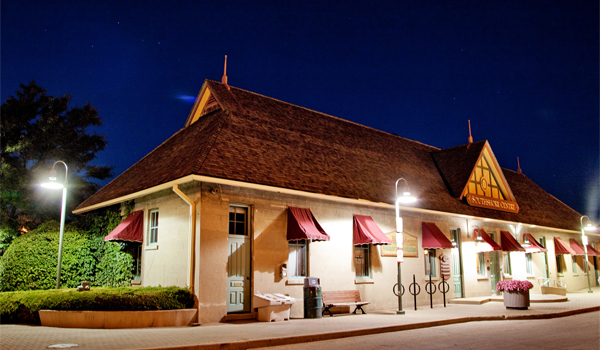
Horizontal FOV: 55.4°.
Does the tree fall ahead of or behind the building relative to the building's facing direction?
behind

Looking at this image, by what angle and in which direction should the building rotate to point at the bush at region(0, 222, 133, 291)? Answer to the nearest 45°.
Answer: approximately 135° to its right

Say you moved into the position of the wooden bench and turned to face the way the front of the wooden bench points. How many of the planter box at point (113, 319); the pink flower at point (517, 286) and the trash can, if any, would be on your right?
2

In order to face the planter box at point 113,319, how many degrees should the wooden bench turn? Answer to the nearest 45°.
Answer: approximately 90° to its right

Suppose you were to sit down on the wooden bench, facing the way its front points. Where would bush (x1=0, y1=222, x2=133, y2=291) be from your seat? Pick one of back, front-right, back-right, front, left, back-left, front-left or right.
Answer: back-right

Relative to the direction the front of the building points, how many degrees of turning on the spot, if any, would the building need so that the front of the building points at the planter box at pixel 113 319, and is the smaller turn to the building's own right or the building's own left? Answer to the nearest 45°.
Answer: approximately 90° to the building's own right

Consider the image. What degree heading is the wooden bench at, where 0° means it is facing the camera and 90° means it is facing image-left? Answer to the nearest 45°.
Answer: approximately 315°

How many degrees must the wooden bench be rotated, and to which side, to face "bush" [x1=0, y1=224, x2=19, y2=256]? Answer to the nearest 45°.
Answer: approximately 135° to its right
